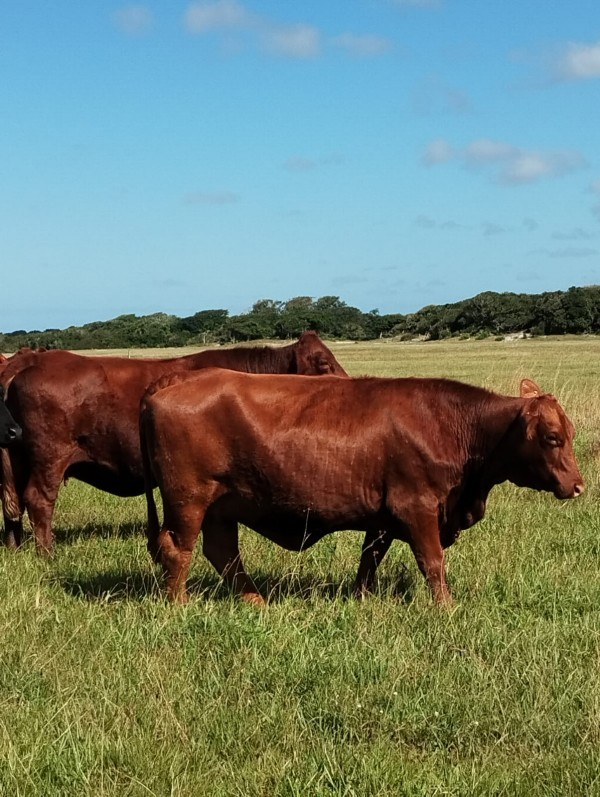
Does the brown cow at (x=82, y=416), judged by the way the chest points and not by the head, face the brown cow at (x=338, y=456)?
no

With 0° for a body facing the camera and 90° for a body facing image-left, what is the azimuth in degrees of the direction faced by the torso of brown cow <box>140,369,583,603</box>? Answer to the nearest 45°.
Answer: approximately 270°

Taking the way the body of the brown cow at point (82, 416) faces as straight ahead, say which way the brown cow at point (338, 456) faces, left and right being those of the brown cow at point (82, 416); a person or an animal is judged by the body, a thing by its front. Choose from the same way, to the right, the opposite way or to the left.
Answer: the same way

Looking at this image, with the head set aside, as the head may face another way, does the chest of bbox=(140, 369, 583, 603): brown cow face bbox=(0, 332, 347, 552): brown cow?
no

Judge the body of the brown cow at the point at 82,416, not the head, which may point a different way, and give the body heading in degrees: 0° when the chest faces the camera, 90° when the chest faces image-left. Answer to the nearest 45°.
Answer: approximately 270°

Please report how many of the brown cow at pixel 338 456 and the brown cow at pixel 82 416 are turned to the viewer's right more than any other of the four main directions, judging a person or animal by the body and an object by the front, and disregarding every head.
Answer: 2
